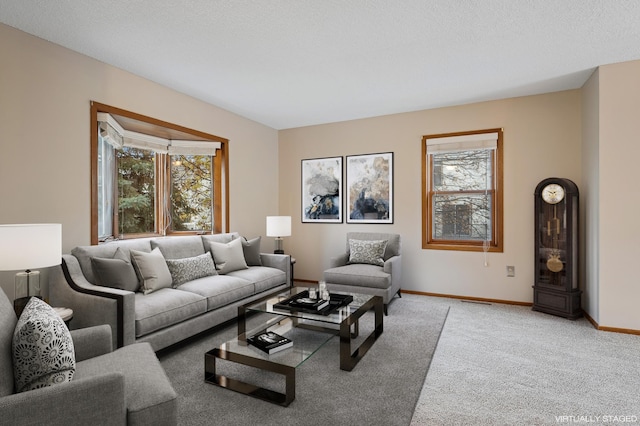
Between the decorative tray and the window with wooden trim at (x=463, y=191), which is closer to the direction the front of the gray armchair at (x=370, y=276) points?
the decorative tray

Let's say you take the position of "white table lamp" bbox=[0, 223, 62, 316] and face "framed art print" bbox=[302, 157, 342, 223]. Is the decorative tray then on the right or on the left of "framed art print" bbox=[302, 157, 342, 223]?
right

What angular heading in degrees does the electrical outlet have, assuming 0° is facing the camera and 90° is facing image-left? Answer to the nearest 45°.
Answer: approximately 0°

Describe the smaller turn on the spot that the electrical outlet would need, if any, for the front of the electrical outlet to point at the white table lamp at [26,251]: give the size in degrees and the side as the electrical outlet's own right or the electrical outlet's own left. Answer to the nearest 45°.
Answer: approximately 45° to the electrical outlet's own right

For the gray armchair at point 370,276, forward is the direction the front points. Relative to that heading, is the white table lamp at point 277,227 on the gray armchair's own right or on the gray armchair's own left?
on the gray armchair's own right

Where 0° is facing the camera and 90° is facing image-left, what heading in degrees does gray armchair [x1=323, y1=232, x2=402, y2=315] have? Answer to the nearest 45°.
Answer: approximately 45°

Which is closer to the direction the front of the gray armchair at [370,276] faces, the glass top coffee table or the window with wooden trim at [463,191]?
the glass top coffee table
